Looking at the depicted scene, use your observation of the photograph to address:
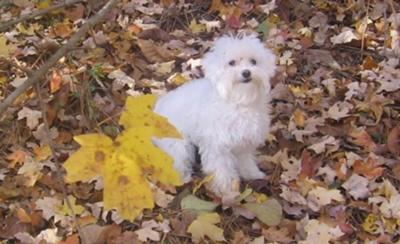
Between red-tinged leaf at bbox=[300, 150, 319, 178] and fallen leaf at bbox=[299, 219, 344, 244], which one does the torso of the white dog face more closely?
the fallen leaf

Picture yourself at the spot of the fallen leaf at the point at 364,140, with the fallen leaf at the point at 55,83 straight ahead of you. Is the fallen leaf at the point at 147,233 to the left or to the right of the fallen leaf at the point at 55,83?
left

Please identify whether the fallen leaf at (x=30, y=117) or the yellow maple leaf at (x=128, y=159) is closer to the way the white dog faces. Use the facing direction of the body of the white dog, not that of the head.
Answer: the yellow maple leaf

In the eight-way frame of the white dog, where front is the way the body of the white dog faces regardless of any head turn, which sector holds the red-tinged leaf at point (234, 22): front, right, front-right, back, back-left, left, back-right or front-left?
back-left

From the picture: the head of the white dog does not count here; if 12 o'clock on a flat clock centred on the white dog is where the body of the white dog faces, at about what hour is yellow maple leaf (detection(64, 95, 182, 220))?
The yellow maple leaf is roughly at 2 o'clock from the white dog.

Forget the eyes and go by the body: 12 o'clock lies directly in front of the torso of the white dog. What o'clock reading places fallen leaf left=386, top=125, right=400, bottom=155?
The fallen leaf is roughly at 10 o'clock from the white dog.

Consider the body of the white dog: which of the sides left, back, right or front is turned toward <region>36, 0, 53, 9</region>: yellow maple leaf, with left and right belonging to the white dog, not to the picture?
back

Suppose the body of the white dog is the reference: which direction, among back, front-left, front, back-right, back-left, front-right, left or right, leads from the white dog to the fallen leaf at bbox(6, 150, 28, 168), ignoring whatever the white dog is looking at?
back-right

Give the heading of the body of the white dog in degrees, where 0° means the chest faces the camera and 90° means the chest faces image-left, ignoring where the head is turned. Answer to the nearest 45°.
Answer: approximately 315°

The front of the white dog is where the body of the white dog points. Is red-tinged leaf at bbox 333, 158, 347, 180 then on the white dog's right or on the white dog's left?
on the white dog's left

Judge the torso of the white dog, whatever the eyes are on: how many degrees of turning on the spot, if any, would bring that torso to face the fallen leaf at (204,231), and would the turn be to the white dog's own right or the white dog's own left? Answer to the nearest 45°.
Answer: approximately 45° to the white dog's own right
